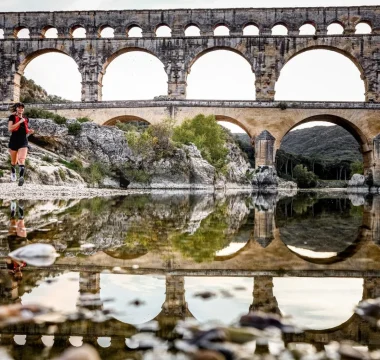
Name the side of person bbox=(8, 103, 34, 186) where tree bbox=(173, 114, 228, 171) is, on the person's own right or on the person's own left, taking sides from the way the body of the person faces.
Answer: on the person's own left

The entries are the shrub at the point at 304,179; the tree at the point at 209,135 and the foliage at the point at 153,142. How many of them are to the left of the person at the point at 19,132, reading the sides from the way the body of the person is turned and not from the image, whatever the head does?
3

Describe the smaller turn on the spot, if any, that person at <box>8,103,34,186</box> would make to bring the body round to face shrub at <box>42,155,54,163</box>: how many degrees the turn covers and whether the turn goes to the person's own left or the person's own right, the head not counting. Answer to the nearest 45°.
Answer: approximately 135° to the person's own left

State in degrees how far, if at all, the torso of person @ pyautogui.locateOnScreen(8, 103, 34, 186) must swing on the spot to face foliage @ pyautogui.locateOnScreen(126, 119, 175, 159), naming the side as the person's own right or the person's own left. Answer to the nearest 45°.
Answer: approximately 90° to the person's own left

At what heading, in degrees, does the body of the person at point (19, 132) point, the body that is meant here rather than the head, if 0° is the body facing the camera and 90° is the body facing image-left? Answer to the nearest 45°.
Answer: approximately 315°

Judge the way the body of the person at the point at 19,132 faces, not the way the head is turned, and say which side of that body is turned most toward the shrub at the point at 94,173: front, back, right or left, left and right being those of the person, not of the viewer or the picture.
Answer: left

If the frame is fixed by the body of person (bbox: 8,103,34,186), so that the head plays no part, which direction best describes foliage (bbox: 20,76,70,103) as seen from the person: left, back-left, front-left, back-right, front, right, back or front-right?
back-left

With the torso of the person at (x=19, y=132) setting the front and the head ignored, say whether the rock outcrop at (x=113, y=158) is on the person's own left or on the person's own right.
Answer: on the person's own left

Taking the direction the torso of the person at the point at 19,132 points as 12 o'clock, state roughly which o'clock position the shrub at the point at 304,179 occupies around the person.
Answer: The shrub is roughly at 9 o'clock from the person.
